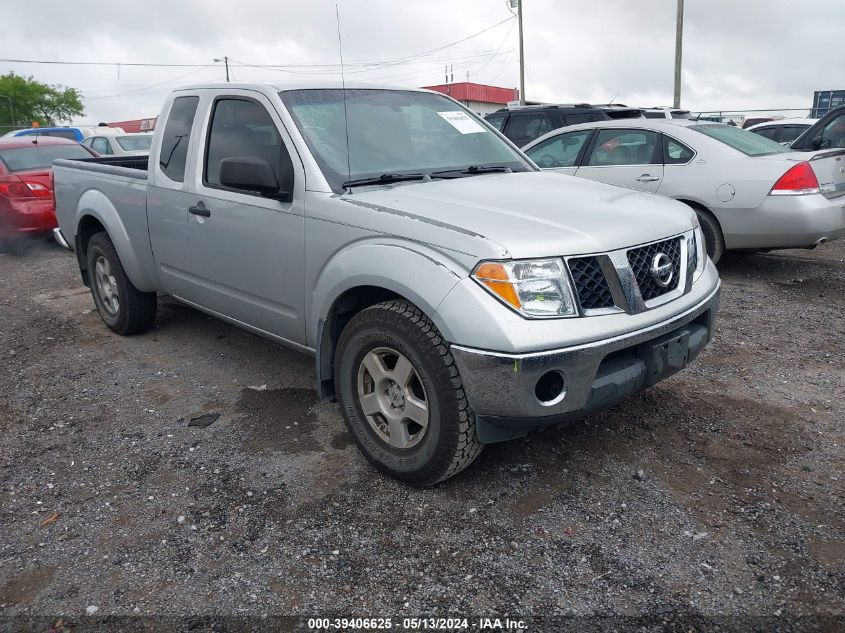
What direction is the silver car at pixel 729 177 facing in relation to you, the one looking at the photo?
facing away from the viewer and to the left of the viewer

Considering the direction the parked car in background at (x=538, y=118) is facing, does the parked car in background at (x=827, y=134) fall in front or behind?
behind

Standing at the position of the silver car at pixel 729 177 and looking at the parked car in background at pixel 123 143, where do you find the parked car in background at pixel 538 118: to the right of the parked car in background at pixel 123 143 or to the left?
right

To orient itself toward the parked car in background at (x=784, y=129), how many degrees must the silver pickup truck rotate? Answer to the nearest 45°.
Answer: approximately 90° to its left

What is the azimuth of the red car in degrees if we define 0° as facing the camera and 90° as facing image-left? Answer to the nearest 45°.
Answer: approximately 135°
